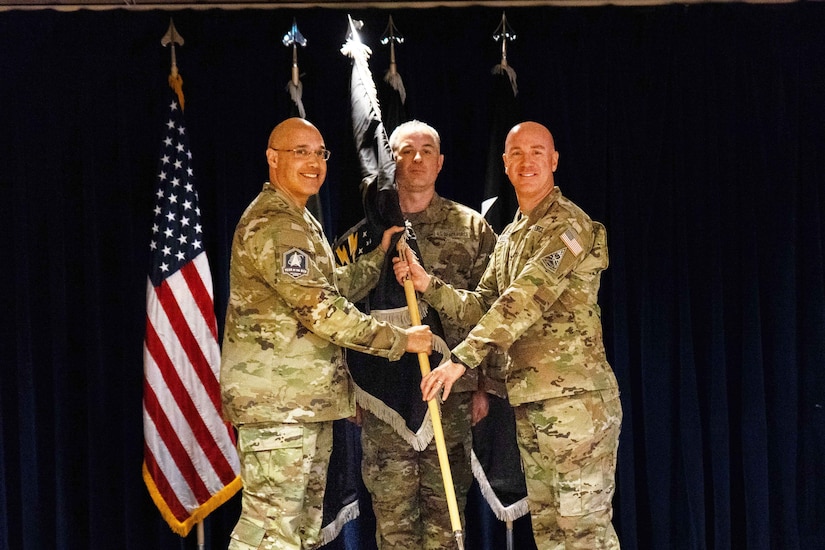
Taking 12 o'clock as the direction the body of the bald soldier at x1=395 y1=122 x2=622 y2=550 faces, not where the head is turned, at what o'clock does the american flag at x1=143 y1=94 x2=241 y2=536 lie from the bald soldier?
The american flag is roughly at 2 o'clock from the bald soldier.

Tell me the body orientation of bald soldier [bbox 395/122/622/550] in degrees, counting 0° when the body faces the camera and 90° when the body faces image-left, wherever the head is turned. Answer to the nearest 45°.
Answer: approximately 45°
